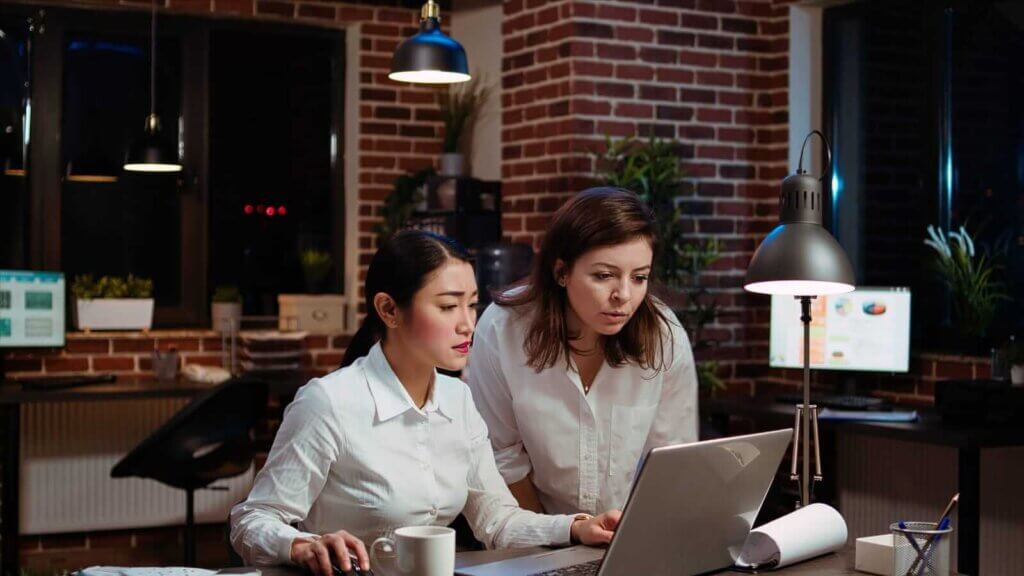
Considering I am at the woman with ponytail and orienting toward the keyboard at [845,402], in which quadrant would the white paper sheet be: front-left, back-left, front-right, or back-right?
front-right

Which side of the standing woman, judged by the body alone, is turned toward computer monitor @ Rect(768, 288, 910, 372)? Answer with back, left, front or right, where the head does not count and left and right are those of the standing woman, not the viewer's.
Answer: left

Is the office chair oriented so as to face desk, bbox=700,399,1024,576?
no

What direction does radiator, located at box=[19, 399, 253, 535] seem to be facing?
toward the camera

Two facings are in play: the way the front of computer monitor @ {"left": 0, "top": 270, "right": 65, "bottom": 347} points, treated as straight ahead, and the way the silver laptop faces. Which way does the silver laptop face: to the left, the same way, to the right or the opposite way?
the opposite way

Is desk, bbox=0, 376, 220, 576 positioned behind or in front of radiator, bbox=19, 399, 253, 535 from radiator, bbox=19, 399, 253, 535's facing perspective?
in front

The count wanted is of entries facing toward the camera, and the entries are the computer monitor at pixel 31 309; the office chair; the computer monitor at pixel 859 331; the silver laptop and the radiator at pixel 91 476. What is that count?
3

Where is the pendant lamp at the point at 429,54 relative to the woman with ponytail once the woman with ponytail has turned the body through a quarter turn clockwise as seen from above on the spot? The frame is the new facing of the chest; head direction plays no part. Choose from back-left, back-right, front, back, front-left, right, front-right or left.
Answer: back-right

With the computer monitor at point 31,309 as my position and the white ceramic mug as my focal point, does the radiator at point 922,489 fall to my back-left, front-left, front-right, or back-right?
front-left

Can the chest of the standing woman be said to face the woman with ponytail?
no

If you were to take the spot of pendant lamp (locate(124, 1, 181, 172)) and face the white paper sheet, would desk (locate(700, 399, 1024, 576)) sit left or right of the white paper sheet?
left

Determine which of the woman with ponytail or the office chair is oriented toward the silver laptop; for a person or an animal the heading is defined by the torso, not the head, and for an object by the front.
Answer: the woman with ponytail

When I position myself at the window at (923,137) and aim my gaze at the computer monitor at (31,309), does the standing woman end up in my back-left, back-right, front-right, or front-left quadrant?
front-left

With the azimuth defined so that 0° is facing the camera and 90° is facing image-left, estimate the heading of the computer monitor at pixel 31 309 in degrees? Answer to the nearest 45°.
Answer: approximately 0°

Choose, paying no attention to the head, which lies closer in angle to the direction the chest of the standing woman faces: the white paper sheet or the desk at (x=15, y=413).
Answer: the white paper sheet

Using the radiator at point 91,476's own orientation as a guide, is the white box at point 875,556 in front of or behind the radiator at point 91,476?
in front

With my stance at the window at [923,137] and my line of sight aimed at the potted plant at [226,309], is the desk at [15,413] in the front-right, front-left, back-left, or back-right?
front-left

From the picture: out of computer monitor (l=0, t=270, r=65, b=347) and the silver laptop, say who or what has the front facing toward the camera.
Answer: the computer monitor

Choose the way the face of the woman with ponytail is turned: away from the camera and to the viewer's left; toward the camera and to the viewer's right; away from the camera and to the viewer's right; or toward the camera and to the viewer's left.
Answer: toward the camera and to the viewer's right

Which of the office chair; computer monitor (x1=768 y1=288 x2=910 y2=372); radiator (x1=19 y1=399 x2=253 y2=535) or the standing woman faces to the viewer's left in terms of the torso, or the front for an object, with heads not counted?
the office chair
